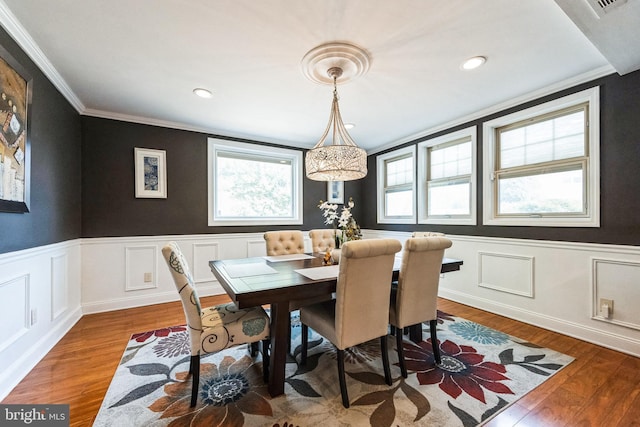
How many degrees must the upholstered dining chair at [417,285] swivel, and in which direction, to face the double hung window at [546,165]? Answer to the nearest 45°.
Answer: approximately 90° to its right

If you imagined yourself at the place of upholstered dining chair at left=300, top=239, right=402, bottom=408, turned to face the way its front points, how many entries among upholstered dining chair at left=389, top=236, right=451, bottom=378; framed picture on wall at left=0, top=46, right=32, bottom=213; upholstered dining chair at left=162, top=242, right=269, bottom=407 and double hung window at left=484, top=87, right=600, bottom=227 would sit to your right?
2

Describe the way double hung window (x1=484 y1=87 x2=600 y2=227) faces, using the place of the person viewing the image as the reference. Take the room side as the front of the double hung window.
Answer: facing the viewer and to the left of the viewer

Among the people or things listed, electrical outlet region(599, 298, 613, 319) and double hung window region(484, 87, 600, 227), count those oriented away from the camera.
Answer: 0

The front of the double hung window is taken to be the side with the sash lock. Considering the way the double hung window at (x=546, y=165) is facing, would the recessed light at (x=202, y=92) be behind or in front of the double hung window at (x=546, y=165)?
in front

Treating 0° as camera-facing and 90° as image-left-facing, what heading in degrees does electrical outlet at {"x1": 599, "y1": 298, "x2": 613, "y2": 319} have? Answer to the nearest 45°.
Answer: approximately 45°

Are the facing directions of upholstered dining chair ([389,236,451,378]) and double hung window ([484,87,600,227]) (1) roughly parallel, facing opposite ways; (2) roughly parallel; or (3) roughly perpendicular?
roughly perpendicular

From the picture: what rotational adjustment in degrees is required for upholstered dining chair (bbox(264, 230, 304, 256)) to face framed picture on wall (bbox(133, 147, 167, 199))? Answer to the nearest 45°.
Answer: approximately 135° to its right

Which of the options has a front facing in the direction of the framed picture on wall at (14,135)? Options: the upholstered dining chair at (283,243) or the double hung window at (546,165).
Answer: the double hung window

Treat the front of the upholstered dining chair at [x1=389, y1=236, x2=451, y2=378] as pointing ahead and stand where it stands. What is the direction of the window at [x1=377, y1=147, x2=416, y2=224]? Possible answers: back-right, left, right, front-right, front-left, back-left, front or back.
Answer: front-right

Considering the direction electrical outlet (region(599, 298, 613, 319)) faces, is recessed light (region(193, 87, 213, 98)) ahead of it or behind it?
ahead

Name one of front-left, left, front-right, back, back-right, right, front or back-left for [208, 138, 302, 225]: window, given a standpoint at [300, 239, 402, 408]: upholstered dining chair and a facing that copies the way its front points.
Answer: front

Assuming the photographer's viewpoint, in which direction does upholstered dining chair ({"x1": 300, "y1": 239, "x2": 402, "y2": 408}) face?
facing away from the viewer and to the left of the viewer

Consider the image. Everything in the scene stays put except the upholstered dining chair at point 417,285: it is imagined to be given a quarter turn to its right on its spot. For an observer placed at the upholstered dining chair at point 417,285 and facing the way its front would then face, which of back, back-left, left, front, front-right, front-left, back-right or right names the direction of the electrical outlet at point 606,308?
front

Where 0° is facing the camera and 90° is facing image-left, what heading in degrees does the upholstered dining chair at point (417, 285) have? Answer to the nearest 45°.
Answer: approximately 135°

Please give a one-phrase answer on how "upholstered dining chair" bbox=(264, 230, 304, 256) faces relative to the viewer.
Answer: facing the viewer and to the right of the viewer

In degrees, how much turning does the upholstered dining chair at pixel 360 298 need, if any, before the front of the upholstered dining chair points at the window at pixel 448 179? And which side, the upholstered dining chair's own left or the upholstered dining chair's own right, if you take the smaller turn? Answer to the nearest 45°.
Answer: approximately 90° to the upholstered dining chair's own right

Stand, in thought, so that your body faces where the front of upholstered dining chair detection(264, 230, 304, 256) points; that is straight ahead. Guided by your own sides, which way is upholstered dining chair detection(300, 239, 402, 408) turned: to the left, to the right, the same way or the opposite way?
the opposite way
